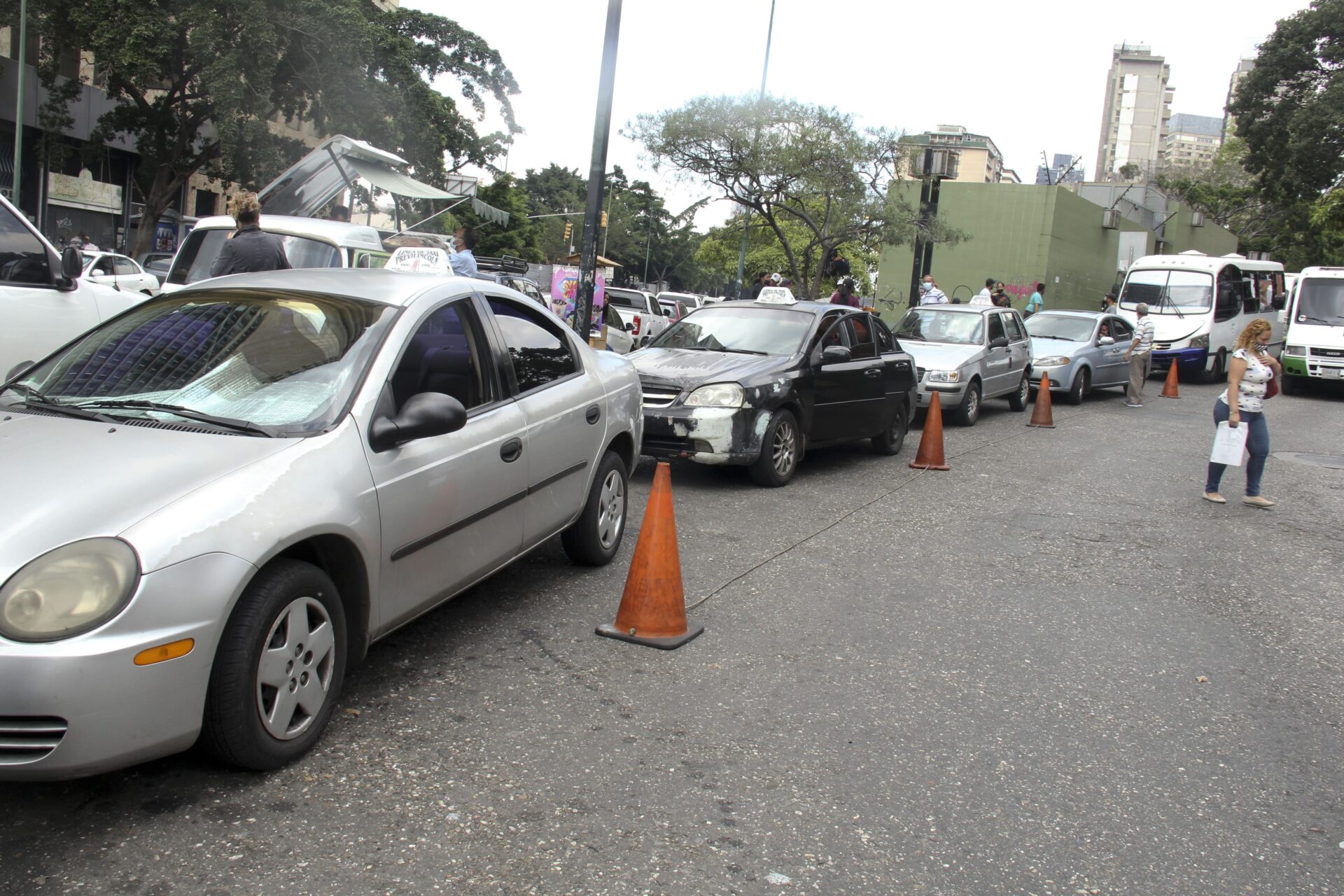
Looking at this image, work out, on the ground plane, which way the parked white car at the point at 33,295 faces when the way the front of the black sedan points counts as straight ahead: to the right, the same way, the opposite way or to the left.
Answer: the opposite way

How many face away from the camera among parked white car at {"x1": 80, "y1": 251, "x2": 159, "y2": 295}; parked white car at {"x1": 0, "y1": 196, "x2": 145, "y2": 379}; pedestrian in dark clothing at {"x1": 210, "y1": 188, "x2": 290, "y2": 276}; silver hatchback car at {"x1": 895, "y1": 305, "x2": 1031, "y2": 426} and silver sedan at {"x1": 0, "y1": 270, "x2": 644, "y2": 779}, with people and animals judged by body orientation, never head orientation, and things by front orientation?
1

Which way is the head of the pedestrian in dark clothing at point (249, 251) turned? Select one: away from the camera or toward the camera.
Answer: away from the camera

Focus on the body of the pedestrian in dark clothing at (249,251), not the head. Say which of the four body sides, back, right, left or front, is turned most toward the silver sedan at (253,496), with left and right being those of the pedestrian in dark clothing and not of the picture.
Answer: back

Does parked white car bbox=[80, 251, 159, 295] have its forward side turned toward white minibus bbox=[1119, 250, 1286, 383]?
no

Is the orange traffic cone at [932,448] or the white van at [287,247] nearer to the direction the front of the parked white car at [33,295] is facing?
the orange traffic cone

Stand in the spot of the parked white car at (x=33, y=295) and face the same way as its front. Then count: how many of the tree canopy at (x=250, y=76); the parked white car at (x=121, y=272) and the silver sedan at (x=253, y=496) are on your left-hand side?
2

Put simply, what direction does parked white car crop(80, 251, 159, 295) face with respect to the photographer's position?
facing the viewer and to the left of the viewer

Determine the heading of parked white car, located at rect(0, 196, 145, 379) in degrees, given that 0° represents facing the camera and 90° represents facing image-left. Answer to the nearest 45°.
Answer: approximately 270°
